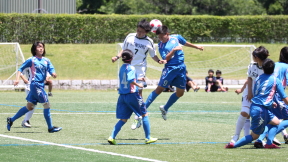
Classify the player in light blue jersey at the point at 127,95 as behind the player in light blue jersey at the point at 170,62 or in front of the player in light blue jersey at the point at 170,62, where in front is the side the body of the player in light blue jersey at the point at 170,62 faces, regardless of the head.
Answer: in front

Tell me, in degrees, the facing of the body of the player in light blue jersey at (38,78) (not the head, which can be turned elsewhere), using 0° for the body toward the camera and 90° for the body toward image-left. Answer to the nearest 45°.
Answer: approximately 315°

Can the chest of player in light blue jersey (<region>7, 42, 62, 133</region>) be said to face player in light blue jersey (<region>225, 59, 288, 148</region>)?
yes

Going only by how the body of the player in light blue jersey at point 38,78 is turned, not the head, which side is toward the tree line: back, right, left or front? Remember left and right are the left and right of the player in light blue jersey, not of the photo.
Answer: left

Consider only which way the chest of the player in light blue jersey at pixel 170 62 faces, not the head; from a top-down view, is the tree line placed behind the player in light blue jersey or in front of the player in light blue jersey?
behind

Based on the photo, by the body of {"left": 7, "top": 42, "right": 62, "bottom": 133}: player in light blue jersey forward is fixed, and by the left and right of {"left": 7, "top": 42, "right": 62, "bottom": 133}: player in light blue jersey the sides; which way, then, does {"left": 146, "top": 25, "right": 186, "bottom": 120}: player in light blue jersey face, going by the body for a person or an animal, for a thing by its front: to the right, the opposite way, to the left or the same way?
to the right

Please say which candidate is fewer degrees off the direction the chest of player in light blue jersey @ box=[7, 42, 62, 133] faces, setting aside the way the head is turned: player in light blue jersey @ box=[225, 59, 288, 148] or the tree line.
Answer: the player in light blue jersey

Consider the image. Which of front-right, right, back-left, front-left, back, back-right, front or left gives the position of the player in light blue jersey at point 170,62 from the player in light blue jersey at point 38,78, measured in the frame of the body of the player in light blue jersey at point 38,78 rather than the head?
front-left

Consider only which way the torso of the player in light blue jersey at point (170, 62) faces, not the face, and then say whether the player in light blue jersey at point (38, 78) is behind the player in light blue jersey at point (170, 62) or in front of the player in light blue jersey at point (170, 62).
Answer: in front

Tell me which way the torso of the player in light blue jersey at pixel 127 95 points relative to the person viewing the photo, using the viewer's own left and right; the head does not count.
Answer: facing away from the viewer and to the right of the viewer
